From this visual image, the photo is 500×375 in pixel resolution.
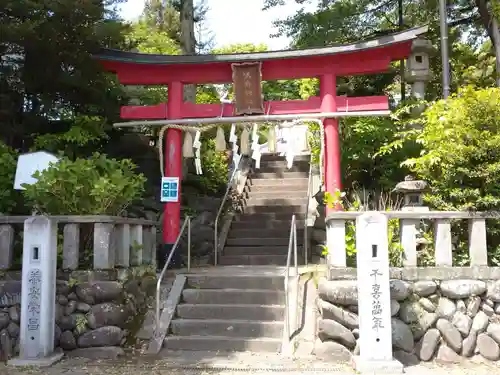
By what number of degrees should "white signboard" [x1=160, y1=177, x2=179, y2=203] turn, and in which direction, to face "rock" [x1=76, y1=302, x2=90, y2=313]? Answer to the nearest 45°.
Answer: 0° — it already faces it

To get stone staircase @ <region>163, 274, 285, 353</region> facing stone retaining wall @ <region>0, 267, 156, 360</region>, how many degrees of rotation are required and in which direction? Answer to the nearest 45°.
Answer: approximately 90° to its right

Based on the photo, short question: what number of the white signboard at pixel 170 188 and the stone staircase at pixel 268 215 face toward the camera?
2

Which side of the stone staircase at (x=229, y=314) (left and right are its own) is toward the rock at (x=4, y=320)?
right

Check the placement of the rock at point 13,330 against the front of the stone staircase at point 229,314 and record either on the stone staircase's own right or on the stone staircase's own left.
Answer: on the stone staircase's own right

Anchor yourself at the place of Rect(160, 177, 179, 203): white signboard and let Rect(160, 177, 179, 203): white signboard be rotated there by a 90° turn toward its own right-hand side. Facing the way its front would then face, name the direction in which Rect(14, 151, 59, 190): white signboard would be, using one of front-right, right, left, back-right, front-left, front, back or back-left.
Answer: front-left

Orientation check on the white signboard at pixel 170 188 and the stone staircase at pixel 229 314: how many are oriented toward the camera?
2

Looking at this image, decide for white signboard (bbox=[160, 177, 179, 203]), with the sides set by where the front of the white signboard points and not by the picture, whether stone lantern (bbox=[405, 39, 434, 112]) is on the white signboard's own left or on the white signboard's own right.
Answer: on the white signboard's own left

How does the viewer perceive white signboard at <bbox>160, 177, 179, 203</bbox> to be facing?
facing the viewer

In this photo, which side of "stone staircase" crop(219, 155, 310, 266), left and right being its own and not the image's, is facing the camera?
front
